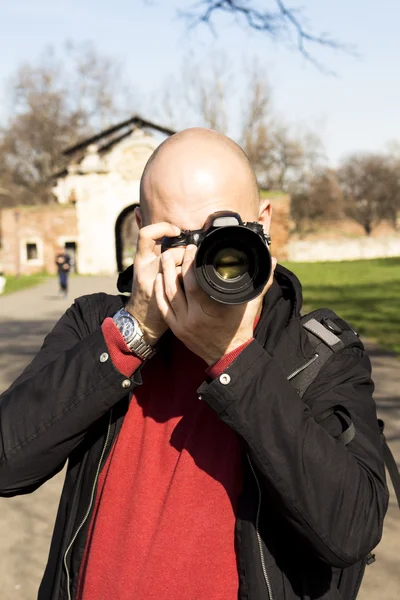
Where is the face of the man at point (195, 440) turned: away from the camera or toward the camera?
toward the camera

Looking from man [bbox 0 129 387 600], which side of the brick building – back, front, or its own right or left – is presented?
front

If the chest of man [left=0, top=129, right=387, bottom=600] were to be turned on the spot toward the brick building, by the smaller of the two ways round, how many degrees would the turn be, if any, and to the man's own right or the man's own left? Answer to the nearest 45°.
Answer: approximately 180°

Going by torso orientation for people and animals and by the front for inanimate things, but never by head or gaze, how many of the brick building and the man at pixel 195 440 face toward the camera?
2

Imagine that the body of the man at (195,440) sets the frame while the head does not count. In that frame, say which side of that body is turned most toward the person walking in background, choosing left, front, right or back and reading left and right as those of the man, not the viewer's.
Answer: back

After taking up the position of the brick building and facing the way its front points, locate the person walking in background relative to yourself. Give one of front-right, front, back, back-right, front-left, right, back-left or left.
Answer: front

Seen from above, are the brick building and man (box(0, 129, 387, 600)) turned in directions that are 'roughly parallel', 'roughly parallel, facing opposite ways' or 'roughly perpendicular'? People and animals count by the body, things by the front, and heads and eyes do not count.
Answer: roughly parallel

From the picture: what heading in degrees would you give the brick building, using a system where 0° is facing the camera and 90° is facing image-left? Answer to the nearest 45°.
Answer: approximately 0°

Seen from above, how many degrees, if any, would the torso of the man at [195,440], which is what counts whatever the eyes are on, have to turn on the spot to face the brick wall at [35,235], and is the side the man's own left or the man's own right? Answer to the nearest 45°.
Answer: approximately 180°
